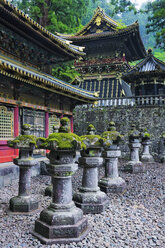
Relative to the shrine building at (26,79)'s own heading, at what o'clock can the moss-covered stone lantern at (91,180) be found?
The moss-covered stone lantern is roughly at 1 o'clock from the shrine building.

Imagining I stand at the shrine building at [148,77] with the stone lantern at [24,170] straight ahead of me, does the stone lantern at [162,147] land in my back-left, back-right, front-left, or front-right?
front-left

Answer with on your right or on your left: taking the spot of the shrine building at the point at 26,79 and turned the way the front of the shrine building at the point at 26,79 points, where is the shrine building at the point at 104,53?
on your left

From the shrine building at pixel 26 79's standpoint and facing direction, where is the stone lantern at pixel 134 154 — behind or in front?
in front

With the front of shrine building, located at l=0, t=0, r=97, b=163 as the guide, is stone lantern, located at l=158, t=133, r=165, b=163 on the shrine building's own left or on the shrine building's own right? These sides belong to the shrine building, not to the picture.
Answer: on the shrine building's own left

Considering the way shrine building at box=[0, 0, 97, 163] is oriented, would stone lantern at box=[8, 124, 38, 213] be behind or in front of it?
in front

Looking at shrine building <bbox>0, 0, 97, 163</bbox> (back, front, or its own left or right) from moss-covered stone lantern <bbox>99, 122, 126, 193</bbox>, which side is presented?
front

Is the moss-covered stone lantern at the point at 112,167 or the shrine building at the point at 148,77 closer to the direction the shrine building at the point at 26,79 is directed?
the moss-covered stone lantern

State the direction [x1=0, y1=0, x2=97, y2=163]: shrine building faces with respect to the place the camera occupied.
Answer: facing the viewer and to the right of the viewer

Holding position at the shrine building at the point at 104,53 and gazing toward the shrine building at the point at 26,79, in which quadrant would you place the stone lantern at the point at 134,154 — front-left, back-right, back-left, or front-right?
front-left
